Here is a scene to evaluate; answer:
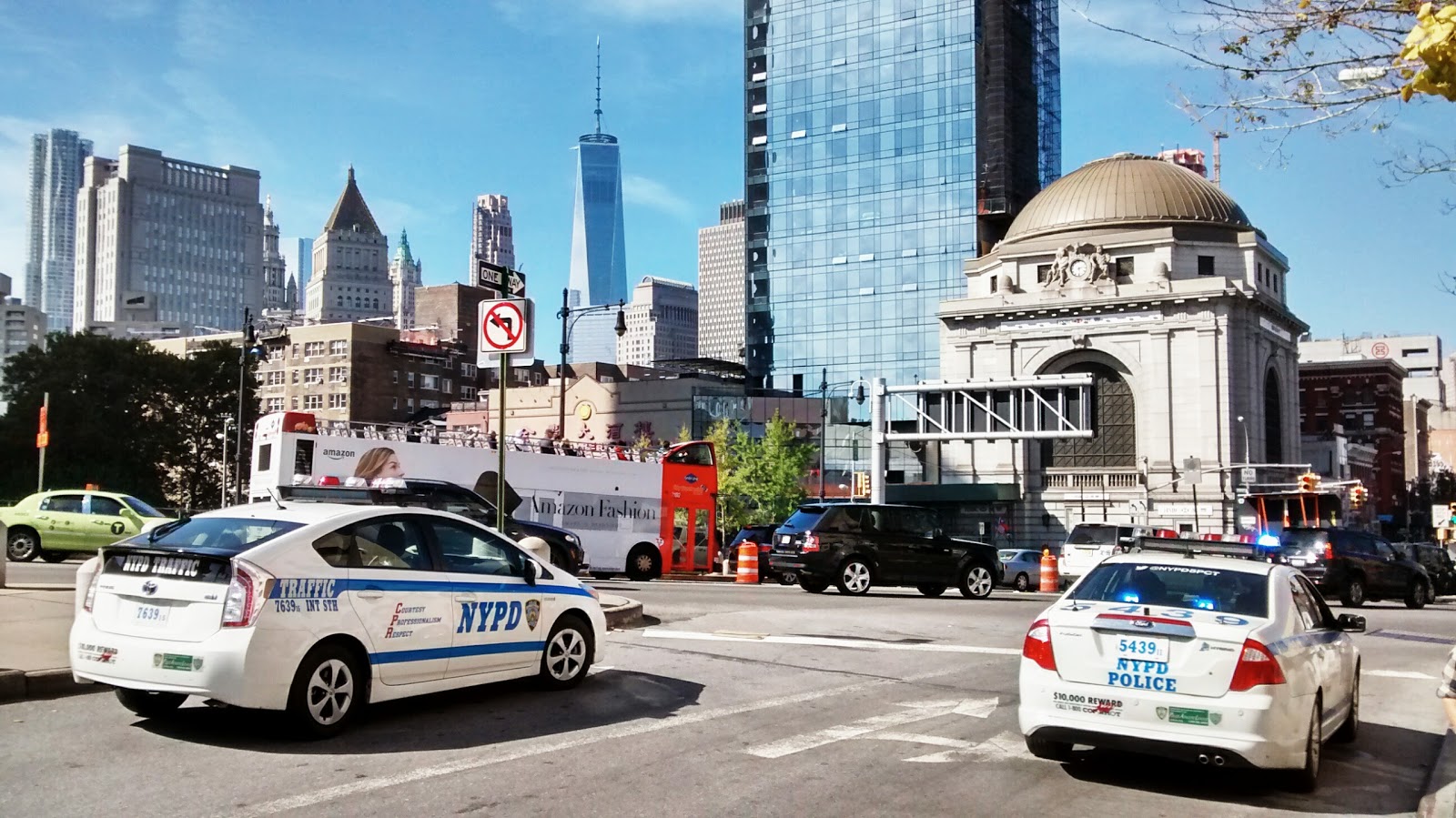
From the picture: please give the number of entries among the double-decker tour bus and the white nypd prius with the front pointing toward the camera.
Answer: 0

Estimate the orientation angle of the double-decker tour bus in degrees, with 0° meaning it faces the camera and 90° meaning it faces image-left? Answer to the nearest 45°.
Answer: approximately 270°

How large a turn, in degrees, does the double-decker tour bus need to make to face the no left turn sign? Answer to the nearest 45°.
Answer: approximately 90° to its right

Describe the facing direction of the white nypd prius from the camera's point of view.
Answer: facing away from the viewer and to the right of the viewer

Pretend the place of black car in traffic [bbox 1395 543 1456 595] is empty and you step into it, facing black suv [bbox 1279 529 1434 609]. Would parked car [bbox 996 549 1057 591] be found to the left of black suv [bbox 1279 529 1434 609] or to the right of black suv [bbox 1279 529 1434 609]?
right

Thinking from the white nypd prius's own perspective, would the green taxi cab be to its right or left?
on its left

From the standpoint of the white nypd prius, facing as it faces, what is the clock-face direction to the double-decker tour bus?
The double-decker tour bus is roughly at 11 o'clock from the white nypd prius.

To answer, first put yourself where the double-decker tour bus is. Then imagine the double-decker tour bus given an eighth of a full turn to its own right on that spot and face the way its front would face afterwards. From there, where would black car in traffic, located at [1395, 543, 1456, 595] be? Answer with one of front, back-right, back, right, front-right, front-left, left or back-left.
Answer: front-left

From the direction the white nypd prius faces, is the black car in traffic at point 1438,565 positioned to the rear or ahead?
ahead

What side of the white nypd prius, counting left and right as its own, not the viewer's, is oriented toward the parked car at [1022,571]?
front

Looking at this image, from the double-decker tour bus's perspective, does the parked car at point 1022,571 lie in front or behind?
in front

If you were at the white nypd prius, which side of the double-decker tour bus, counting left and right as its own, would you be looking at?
right
